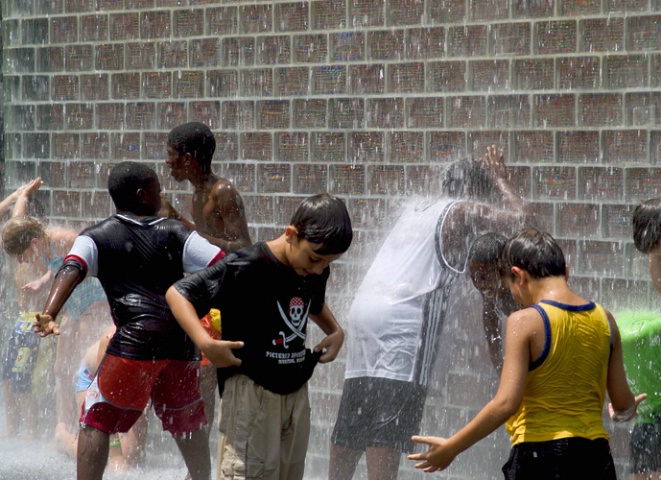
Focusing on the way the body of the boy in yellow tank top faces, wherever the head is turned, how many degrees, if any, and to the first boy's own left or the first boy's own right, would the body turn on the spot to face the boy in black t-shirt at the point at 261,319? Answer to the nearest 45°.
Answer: approximately 45° to the first boy's own left

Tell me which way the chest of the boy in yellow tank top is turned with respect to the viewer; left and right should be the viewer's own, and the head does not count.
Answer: facing away from the viewer and to the left of the viewer

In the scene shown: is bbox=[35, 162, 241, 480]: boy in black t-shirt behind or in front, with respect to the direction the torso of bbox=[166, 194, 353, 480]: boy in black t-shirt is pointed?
behind

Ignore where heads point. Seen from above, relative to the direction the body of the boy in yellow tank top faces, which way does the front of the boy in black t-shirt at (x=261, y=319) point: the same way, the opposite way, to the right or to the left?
the opposite way

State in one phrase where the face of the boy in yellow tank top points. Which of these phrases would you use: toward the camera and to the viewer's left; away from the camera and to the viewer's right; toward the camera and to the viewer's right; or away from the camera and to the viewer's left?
away from the camera and to the viewer's left

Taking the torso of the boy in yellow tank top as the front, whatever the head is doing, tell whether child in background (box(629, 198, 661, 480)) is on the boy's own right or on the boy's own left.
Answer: on the boy's own right

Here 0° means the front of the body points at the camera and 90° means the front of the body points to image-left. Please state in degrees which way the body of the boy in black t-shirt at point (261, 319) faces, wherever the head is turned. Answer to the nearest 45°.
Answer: approximately 315°

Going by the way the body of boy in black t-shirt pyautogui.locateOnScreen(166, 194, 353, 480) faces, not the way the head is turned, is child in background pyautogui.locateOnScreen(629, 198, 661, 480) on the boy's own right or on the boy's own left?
on the boy's own left
